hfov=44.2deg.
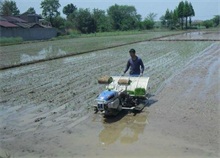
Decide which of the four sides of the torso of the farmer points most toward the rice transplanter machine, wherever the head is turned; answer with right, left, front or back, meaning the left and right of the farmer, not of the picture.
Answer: front

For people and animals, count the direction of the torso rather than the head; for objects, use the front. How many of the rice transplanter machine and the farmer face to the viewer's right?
0

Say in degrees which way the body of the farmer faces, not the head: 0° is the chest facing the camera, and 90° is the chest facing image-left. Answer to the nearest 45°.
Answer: approximately 45°

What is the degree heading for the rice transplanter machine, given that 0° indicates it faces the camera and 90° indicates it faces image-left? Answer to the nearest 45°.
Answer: approximately 45°

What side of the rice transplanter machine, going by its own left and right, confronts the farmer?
back
